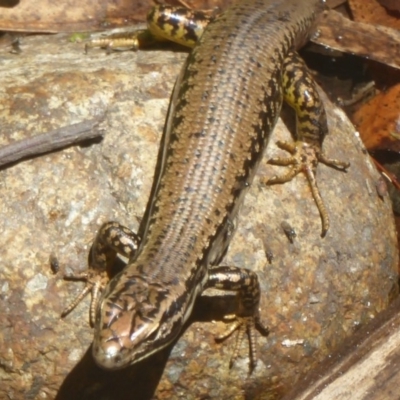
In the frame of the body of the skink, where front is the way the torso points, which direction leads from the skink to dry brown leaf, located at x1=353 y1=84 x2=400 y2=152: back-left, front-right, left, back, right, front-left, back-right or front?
back

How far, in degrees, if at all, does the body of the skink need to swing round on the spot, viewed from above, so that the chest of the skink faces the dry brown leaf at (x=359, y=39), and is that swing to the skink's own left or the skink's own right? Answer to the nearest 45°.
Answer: approximately 180°

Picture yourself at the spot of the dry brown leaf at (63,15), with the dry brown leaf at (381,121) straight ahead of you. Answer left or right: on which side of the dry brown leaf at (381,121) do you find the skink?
right

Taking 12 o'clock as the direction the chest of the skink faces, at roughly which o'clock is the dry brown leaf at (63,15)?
The dry brown leaf is roughly at 3 o'clock from the skink.

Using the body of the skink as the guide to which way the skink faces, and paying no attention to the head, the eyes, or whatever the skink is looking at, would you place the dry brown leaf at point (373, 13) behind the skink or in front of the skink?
behind

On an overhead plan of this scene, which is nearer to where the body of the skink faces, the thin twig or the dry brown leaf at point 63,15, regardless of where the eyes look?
the thin twig

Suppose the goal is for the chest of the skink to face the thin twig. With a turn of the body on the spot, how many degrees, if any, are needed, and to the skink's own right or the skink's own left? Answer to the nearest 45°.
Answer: approximately 45° to the skink's own right

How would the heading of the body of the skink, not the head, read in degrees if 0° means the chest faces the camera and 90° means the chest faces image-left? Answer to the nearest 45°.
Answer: approximately 45°
